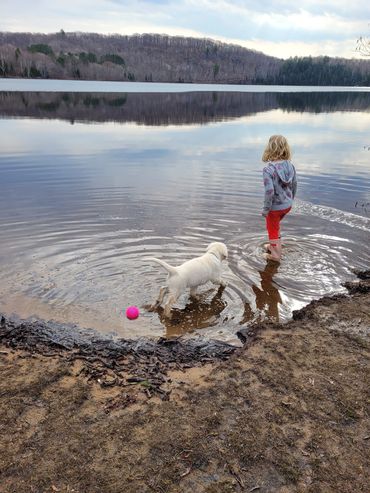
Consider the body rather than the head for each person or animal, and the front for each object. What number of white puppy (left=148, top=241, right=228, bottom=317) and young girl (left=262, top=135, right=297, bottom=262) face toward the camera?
0

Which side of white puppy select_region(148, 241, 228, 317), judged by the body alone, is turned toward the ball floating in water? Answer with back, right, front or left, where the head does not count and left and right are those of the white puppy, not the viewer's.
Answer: back

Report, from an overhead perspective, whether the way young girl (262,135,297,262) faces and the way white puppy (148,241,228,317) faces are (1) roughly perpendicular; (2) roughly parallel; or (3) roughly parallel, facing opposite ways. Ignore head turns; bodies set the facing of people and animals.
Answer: roughly perpendicular

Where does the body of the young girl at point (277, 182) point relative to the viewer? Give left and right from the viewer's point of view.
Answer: facing away from the viewer and to the left of the viewer

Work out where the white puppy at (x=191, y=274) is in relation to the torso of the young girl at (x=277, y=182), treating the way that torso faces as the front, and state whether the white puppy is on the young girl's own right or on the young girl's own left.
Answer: on the young girl's own left

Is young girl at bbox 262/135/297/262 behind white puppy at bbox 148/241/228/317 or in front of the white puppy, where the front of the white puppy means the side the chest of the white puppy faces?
in front

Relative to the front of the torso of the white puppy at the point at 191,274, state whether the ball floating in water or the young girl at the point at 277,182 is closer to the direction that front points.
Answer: the young girl

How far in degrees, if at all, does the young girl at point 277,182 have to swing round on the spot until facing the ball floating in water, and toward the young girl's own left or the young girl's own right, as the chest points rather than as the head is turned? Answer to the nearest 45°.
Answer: approximately 90° to the young girl's own left

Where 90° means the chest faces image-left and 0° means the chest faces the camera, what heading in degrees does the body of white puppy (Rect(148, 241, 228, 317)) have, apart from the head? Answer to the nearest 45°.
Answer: approximately 225°
